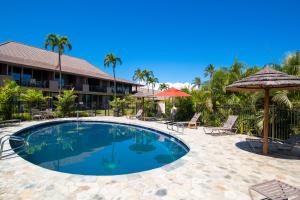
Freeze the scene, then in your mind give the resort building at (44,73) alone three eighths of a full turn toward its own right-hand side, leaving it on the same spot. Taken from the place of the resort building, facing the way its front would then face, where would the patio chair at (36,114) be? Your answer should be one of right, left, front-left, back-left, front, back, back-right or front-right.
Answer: left

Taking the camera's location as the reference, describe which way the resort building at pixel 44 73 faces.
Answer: facing the viewer and to the right of the viewer

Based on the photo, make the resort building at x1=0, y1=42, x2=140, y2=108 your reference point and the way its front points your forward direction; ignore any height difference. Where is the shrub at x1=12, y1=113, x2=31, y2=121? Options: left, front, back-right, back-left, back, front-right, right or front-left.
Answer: front-right

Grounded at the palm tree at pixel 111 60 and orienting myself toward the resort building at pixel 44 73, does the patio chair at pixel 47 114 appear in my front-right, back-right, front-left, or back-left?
front-left

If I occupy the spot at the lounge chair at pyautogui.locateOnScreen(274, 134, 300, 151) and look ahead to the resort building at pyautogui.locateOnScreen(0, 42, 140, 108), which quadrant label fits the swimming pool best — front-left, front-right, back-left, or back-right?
front-left

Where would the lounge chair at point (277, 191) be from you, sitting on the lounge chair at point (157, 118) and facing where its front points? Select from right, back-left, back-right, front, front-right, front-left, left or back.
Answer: left

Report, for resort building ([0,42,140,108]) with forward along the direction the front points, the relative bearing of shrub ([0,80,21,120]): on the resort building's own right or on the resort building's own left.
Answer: on the resort building's own right

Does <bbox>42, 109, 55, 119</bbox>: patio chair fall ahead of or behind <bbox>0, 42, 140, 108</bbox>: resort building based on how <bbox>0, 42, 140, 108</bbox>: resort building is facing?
ahead

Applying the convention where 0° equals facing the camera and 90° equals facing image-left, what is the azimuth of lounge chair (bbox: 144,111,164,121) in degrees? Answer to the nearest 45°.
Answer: approximately 90°

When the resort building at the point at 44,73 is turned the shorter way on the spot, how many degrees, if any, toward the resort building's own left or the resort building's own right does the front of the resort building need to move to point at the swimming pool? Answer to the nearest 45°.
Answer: approximately 45° to the resort building's own right

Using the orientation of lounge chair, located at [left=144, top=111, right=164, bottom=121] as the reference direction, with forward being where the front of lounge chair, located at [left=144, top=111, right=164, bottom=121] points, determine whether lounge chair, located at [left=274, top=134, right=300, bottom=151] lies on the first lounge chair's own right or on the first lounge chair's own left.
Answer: on the first lounge chair's own left
